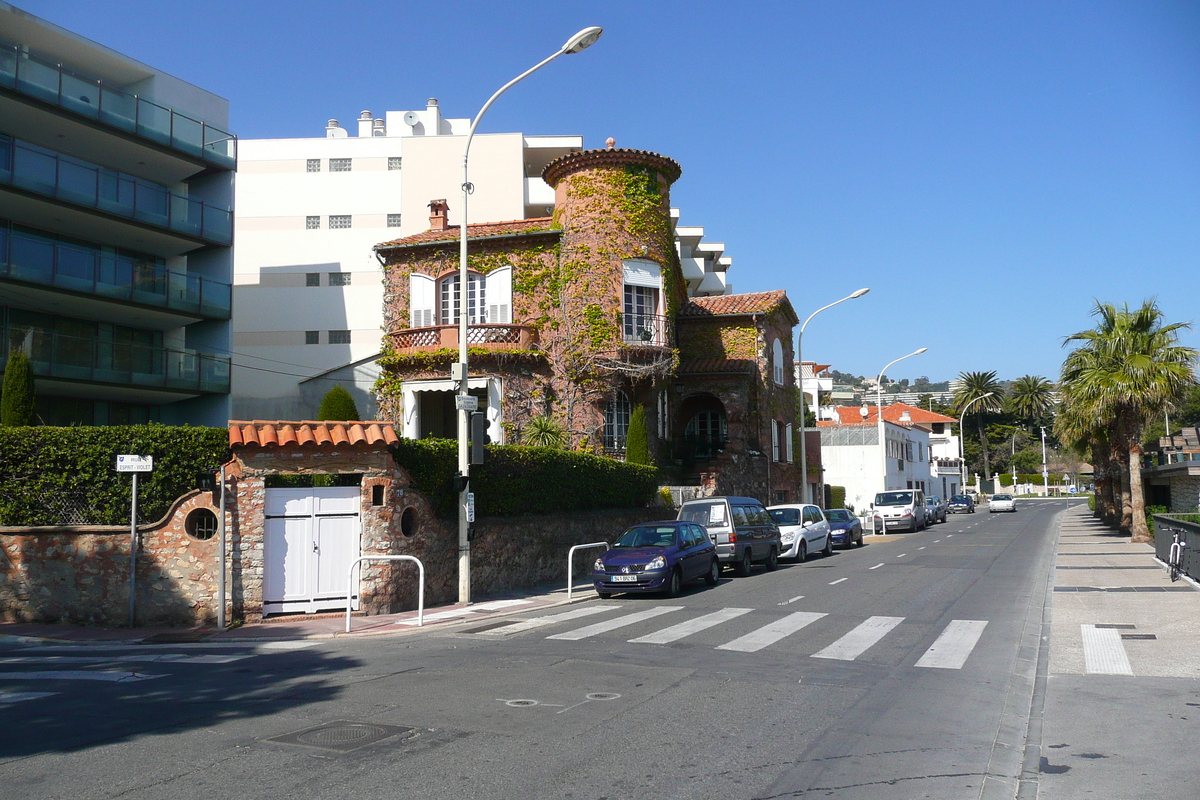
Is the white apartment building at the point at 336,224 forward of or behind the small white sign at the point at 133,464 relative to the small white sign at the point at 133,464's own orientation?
behind

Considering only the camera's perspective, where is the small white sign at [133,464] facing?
facing the viewer

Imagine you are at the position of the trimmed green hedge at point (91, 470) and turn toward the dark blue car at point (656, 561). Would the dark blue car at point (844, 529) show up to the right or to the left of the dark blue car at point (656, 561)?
left

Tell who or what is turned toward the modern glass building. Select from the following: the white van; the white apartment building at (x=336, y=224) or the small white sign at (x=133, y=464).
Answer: the white van

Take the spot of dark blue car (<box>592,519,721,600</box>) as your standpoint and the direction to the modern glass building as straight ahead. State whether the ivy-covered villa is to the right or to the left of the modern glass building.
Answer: right

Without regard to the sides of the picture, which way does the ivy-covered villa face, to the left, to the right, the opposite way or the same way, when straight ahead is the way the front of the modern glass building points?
to the right

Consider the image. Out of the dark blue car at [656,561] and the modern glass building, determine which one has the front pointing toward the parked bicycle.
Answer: the modern glass building

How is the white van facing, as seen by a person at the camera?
facing the viewer and to the left of the viewer

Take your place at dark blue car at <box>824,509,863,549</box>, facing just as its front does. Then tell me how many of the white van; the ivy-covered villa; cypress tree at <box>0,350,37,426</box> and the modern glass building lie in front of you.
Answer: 3

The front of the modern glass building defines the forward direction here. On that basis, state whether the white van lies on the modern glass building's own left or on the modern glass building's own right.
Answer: on the modern glass building's own left

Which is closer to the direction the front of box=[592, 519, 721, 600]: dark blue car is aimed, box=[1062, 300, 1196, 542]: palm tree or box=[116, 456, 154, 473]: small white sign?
the small white sign

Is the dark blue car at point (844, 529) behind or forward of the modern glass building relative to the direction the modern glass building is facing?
forward

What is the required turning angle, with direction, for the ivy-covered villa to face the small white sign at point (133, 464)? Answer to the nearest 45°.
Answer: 0° — it already faces it
